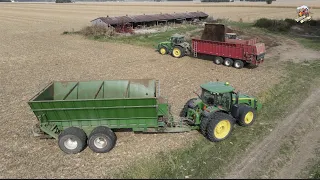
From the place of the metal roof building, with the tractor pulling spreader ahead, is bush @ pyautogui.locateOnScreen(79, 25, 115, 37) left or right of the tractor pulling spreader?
right

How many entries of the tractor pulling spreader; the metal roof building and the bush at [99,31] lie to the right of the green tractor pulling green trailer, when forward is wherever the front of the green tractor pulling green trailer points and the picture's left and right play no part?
0

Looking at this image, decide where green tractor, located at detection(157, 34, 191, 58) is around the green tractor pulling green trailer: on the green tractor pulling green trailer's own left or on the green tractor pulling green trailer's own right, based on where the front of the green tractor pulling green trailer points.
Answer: on the green tractor pulling green trailer's own left

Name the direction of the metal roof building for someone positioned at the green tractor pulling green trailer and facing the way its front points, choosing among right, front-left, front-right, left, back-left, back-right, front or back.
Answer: left

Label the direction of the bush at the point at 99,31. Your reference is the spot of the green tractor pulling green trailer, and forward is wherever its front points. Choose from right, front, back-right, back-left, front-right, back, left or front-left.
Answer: left

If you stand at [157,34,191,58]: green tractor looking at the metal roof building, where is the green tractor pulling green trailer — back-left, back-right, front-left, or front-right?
back-left

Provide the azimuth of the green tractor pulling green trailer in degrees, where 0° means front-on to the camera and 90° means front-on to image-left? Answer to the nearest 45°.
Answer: approximately 270°

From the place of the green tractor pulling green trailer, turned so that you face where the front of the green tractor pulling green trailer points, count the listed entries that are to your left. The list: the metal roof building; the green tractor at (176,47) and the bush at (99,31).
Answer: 3

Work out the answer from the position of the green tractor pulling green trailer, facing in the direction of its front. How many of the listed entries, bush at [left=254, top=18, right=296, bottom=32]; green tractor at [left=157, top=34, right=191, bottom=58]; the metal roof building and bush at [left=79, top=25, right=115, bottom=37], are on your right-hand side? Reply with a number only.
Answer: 0

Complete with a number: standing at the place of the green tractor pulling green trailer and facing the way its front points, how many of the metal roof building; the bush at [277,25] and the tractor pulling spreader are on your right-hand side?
0

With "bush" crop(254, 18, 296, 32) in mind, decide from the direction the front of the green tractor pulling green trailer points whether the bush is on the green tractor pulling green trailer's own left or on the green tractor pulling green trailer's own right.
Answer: on the green tractor pulling green trailer's own left

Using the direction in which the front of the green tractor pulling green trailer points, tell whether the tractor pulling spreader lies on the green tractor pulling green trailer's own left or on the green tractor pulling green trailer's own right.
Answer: on the green tractor pulling green trailer's own left
